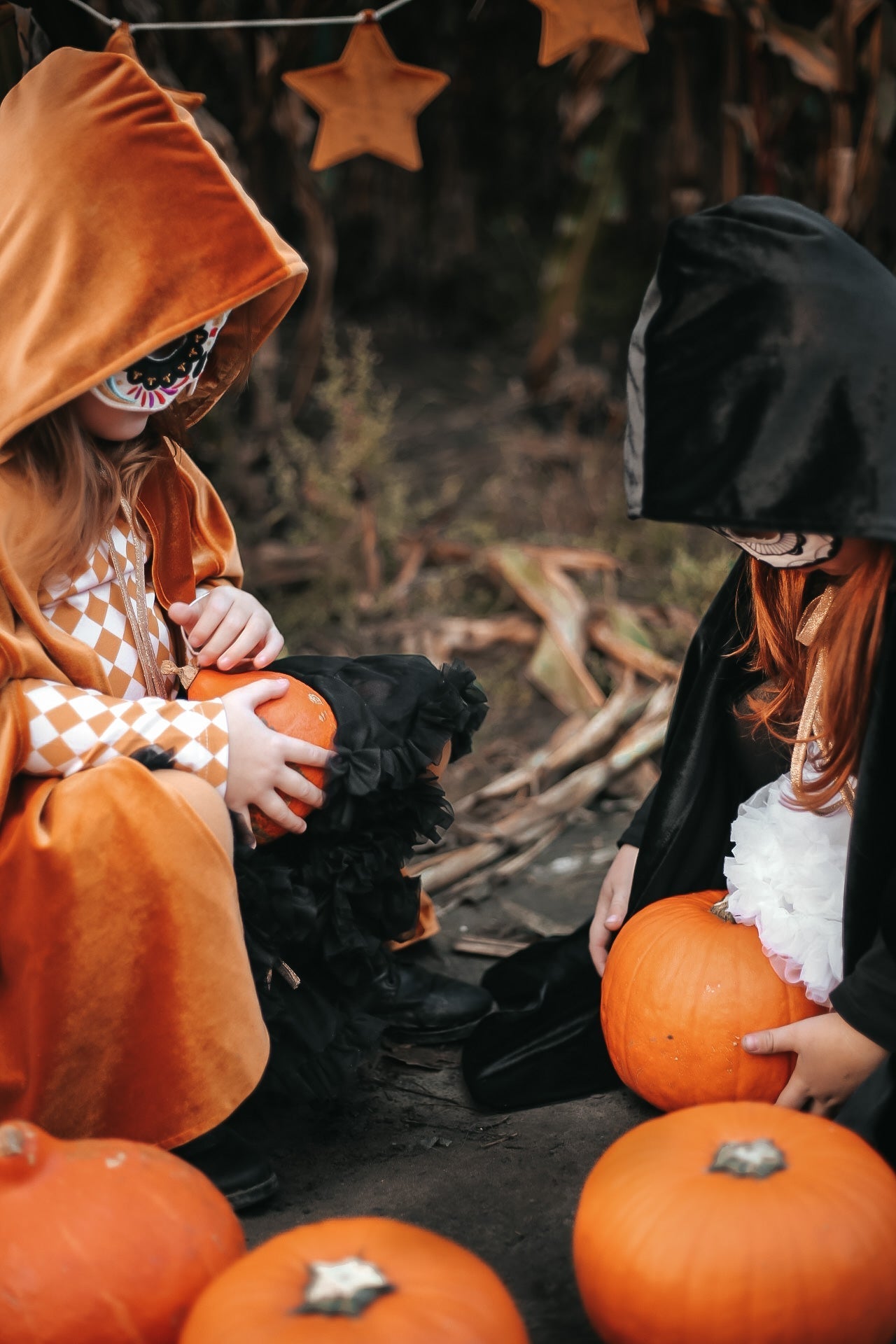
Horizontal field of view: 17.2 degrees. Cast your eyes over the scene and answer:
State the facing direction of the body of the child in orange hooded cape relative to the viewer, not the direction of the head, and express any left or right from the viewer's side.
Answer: facing the viewer and to the right of the viewer

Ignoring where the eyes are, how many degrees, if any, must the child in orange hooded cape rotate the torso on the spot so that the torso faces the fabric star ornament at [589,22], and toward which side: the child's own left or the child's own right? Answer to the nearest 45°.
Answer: approximately 90° to the child's own left

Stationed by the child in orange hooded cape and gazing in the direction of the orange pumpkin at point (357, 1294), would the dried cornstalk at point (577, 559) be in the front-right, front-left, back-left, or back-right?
back-left

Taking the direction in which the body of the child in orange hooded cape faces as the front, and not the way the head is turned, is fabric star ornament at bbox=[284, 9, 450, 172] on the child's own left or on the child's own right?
on the child's own left

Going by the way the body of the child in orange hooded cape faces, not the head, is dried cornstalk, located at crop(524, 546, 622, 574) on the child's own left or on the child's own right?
on the child's own left

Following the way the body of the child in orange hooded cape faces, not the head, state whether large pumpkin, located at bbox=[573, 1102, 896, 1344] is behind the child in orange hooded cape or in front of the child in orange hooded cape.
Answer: in front

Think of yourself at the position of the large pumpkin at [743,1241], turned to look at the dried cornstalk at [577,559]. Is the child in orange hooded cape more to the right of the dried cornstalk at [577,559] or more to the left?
left

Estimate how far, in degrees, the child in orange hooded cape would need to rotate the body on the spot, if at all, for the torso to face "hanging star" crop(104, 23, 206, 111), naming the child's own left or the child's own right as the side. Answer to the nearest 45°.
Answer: approximately 135° to the child's own left
